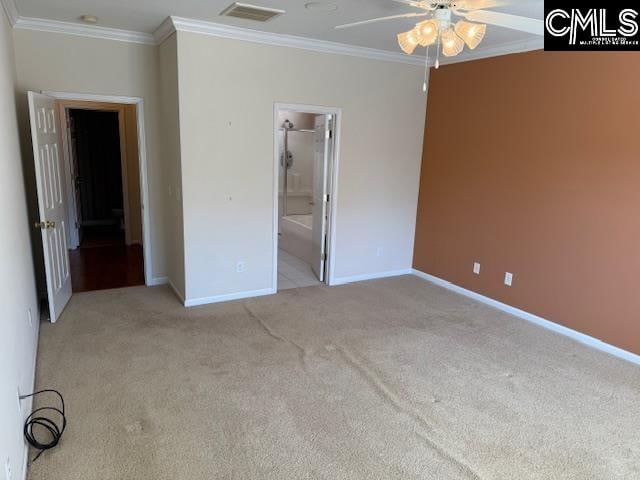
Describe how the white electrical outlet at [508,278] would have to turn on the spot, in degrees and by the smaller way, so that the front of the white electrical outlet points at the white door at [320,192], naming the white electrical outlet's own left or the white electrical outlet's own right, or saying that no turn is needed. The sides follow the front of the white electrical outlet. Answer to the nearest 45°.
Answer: approximately 45° to the white electrical outlet's own right

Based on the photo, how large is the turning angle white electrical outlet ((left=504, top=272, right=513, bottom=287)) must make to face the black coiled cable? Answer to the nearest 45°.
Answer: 0° — it already faces it

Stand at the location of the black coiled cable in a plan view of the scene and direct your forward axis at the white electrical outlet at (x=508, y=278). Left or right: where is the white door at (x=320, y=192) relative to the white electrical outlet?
left

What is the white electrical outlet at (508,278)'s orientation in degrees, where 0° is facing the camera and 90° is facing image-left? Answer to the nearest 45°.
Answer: approximately 45°

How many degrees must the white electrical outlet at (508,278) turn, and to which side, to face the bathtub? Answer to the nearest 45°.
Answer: approximately 45° to its right

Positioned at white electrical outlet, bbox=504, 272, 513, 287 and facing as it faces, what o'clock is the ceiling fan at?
The ceiling fan is roughly at 11 o'clock from the white electrical outlet.

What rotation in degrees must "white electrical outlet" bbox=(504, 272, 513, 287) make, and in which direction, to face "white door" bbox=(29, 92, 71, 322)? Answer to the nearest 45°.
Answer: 0° — it already faces it

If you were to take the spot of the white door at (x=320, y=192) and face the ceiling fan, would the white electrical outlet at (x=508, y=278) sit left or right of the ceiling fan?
left

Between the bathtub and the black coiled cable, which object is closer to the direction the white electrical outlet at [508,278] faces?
the black coiled cable

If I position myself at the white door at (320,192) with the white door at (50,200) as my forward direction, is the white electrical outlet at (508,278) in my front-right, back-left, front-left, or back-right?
back-left

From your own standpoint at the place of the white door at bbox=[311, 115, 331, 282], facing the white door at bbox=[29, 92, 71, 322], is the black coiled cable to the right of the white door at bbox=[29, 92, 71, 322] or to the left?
left

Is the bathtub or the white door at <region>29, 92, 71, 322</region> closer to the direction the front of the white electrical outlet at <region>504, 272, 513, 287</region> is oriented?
the white door
